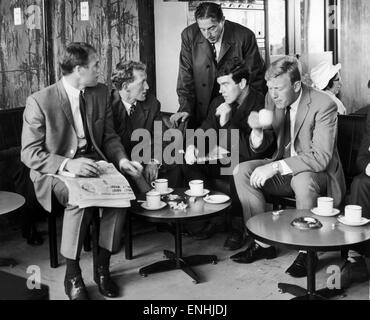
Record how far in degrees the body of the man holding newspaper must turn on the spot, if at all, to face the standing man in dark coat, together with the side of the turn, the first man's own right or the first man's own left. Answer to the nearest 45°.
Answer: approximately 90° to the first man's own left

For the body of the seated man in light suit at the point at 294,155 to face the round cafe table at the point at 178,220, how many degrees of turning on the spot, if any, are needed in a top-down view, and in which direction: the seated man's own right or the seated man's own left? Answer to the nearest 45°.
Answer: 0° — they already face it

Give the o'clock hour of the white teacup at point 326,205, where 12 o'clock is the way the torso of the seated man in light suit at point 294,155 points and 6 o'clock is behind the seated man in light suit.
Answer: The white teacup is roughly at 10 o'clock from the seated man in light suit.

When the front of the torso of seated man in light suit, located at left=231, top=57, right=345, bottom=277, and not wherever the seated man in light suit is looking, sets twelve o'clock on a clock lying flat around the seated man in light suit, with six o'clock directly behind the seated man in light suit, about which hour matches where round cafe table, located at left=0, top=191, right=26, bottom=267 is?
The round cafe table is roughly at 1 o'clock from the seated man in light suit.

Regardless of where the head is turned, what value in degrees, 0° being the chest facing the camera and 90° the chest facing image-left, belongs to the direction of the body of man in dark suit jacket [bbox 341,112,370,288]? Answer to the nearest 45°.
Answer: approximately 45°

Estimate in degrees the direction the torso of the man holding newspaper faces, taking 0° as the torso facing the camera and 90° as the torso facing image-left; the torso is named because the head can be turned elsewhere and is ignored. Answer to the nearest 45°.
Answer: approximately 315°

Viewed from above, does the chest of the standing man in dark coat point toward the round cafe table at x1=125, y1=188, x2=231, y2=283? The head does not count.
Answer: yes

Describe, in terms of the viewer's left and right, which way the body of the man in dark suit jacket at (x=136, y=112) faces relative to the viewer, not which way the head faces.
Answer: facing the viewer and to the right of the viewer

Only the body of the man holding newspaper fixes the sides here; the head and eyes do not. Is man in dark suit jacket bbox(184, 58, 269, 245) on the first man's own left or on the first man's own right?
on the first man's own left
